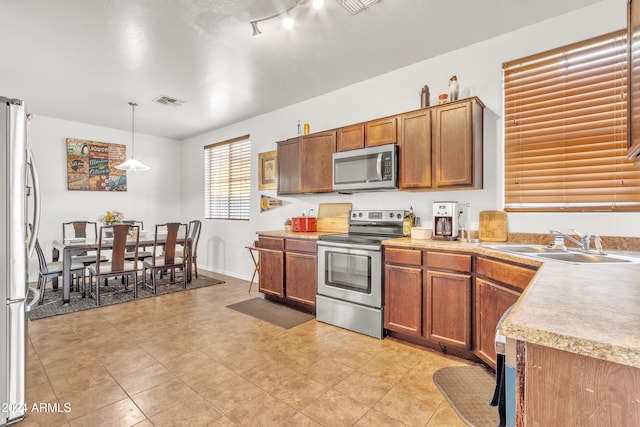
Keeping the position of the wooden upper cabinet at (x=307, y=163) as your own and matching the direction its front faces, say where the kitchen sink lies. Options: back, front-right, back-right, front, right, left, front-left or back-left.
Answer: left

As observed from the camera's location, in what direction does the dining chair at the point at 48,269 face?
facing to the right of the viewer

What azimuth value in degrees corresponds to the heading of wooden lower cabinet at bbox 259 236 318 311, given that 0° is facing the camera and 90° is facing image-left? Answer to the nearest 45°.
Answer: approximately 45°

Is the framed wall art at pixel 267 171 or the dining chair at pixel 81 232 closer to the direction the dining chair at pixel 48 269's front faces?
the framed wall art

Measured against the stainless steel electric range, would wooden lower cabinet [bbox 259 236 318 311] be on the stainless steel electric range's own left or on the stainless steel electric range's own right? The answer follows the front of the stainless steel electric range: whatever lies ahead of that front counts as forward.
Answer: on the stainless steel electric range's own right

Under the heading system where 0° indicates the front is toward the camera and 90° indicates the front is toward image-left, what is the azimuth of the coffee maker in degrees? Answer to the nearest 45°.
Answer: approximately 45°

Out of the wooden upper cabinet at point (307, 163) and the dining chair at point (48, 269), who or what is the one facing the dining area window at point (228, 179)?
the dining chair

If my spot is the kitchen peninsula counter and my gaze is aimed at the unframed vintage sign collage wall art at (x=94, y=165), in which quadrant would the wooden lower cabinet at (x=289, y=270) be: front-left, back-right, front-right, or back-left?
front-right

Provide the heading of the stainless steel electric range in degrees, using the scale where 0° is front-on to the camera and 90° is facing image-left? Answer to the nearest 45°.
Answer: approximately 45°

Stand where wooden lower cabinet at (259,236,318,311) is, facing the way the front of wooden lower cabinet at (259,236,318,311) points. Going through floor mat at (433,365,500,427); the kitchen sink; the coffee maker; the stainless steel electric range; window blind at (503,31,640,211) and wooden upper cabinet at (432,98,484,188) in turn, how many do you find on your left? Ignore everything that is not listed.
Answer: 6

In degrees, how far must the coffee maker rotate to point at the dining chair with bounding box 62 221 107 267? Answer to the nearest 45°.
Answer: approximately 45° to its right

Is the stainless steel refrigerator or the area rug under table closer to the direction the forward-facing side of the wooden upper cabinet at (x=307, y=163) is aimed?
the stainless steel refrigerator

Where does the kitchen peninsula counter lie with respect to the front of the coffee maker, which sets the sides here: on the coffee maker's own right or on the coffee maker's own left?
on the coffee maker's own left

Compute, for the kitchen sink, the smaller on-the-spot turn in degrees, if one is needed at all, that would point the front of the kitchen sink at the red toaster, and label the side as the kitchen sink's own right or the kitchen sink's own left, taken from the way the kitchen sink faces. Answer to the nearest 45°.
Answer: approximately 45° to the kitchen sink's own right
